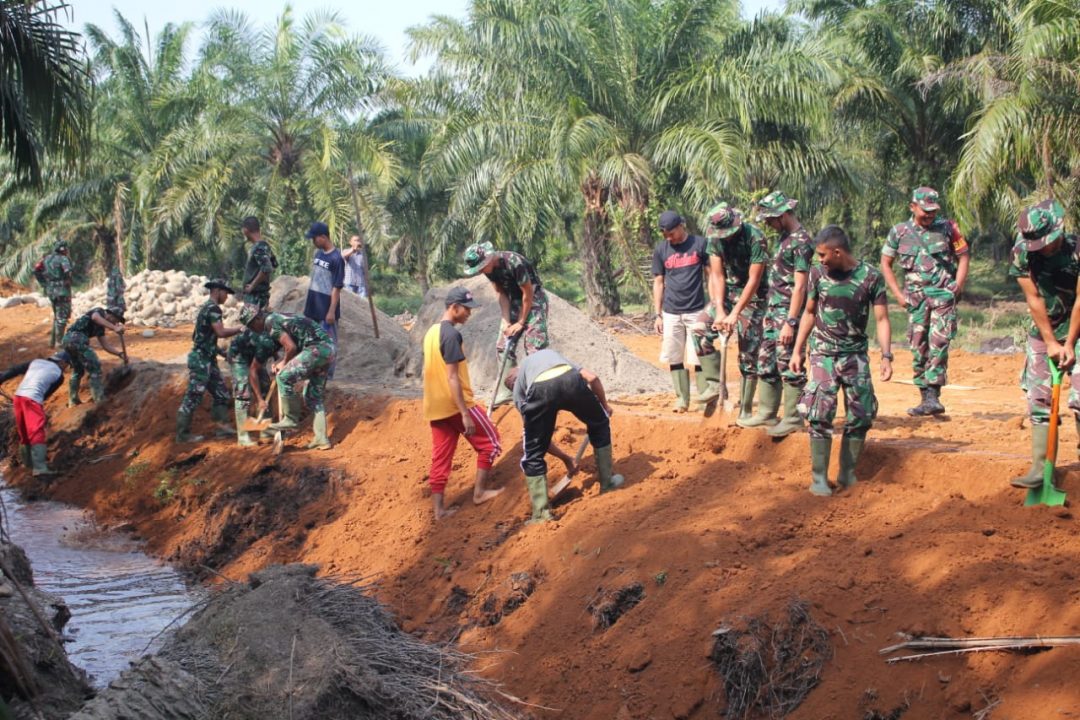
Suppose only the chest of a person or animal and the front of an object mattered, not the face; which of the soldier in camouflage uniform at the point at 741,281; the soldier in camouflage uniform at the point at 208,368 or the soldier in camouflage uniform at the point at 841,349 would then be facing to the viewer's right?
the soldier in camouflage uniform at the point at 208,368

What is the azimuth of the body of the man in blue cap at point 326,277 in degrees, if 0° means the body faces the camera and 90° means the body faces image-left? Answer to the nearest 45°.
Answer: approximately 45°

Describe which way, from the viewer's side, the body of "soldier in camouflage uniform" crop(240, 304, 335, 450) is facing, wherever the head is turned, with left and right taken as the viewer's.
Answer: facing to the left of the viewer

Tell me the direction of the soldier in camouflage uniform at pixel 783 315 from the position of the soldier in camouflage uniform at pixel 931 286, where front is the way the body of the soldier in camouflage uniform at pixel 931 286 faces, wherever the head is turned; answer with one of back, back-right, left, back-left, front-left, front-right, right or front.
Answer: front-right

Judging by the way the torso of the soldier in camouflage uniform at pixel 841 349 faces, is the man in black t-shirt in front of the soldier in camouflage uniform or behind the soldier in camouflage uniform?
behind

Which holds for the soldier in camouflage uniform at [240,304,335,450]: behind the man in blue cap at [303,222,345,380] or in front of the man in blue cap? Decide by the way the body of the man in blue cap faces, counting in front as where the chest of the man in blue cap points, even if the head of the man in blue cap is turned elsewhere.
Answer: in front

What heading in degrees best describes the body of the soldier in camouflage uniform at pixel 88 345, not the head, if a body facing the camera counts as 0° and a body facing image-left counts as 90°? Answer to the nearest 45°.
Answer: approximately 270°

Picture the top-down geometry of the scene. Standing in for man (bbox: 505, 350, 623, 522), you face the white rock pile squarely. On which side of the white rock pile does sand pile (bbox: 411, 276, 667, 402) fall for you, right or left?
right

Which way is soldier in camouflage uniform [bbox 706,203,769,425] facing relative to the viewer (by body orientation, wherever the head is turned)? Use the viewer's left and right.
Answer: facing the viewer and to the left of the viewer

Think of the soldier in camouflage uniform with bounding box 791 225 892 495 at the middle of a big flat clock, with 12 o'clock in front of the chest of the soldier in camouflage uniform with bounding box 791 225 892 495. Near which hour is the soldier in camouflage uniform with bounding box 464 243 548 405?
the soldier in camouflage uniform with bounding box 464 243 548 405 is roughly at 4 o'clock from the soldier in camouflage uniform with bounding box 791 225 892 495.

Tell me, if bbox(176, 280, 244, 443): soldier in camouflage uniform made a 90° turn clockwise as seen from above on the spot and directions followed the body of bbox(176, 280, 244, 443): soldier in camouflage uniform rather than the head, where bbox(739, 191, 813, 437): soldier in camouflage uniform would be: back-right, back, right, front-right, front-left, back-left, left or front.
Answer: front-left
